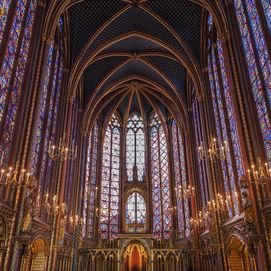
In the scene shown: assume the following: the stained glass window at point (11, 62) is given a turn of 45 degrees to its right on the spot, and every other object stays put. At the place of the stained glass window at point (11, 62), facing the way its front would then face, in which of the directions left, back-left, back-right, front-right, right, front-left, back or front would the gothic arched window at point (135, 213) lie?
left

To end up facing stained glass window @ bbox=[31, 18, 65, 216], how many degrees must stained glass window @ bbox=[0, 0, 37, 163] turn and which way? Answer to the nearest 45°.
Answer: approximately 45° to its left

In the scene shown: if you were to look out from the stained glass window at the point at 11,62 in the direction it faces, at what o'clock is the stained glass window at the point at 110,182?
the stained glass window at the point at 110,182 is roughly at 10 o'clock from the stained glass window at the point at 11,62.

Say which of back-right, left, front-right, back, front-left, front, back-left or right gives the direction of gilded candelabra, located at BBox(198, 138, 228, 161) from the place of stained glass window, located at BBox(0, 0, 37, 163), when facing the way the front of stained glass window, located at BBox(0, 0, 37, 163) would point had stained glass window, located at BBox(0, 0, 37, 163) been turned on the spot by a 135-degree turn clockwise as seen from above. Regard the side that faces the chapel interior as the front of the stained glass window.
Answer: back-left

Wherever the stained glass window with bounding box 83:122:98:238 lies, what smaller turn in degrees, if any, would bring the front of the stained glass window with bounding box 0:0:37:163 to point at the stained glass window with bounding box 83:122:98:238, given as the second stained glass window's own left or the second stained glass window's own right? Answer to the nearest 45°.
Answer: approximately 45° to the second stained glass window's own left

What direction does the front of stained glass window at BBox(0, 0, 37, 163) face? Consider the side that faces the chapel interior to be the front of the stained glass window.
to the viewer's right

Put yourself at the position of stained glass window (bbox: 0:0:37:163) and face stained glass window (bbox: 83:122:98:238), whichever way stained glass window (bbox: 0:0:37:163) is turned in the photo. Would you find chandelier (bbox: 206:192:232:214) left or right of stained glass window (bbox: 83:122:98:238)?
right

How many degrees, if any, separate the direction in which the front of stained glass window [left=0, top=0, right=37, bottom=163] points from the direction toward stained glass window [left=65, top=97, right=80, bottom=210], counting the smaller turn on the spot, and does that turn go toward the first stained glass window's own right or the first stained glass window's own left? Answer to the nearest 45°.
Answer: approximately 45° to the first stained glass window's own left

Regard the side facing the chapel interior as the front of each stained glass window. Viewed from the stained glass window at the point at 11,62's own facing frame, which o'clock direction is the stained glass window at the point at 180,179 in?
the stained glass window at the point at 180,179 is roughly at 11 o'clock from the stained glass window at the point at 11,62.

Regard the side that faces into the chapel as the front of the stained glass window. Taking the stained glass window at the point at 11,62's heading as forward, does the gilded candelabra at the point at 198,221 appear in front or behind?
in front

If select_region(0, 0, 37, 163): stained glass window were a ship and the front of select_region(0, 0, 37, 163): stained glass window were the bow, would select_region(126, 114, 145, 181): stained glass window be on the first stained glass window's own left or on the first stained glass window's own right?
on the first stained glass window's own left

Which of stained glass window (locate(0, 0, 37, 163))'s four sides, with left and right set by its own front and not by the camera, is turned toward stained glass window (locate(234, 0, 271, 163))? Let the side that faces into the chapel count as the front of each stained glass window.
front
